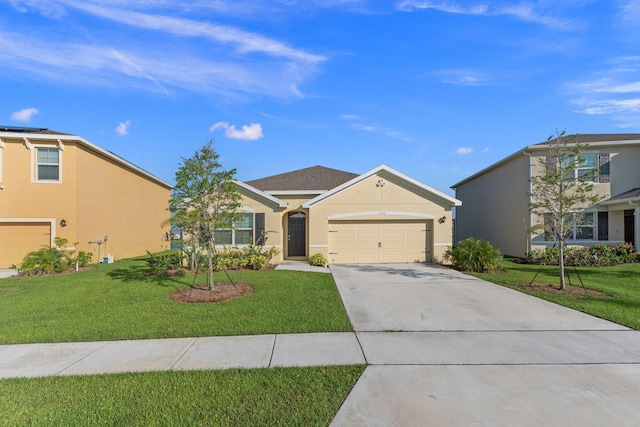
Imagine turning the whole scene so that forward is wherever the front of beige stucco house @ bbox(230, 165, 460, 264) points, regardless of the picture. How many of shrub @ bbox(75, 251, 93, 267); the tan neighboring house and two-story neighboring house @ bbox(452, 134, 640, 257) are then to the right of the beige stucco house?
2

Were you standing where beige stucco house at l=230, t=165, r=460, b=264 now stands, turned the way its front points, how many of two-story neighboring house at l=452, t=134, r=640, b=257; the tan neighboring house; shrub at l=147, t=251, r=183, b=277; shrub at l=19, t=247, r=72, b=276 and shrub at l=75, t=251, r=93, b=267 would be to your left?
1

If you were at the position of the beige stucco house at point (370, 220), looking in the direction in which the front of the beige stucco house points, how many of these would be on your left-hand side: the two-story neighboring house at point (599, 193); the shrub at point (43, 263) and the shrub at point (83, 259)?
1

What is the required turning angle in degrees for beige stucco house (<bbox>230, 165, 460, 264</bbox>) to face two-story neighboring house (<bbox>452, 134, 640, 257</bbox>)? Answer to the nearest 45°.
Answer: approximately 90° to its left

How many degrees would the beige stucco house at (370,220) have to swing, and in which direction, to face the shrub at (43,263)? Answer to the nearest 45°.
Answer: approximately 90° to its right

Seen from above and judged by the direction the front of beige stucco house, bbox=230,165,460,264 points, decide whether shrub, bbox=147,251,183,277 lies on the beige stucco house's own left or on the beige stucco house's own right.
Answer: on the beige stucco house's own right

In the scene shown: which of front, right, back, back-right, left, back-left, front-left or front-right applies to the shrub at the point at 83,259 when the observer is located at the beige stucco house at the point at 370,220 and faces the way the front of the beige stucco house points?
right

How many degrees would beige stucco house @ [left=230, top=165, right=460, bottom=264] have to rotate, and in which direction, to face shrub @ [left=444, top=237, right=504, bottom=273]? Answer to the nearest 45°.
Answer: approximately 45° to its left

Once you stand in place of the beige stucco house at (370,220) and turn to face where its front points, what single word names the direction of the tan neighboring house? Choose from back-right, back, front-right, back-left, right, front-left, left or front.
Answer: right

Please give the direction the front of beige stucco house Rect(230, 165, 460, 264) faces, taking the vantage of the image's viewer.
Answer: facing the viewer
